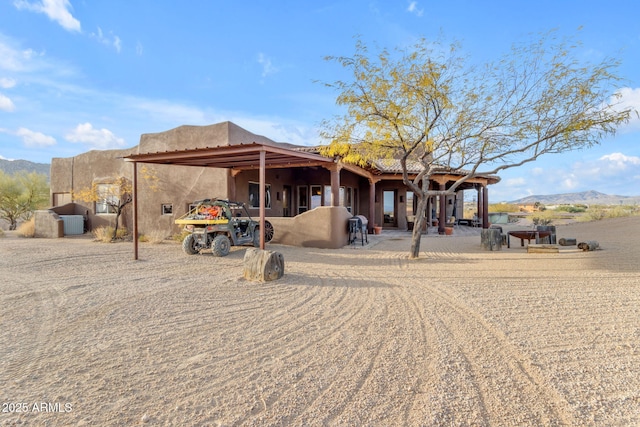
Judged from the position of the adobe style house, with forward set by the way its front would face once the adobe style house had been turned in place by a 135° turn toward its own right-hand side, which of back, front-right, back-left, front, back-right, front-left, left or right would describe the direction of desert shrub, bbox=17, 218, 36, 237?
front

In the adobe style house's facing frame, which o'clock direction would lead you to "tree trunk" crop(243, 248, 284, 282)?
The tree trunk is roughly at 1 o'clock from the adobe style house.

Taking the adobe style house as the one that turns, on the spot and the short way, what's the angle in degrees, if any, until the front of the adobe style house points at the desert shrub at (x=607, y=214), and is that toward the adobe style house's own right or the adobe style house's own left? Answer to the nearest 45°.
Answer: approximately 45° to the adobe style house's own left

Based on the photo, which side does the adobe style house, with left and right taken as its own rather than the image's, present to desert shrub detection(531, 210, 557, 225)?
left

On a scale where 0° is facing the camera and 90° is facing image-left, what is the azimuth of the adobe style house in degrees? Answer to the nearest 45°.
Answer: approximately 315°

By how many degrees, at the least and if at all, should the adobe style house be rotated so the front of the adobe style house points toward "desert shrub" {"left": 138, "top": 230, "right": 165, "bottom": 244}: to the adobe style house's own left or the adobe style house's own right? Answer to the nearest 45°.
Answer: approximately 45° to the adobe style house's own right

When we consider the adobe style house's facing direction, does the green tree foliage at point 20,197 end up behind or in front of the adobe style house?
behind
